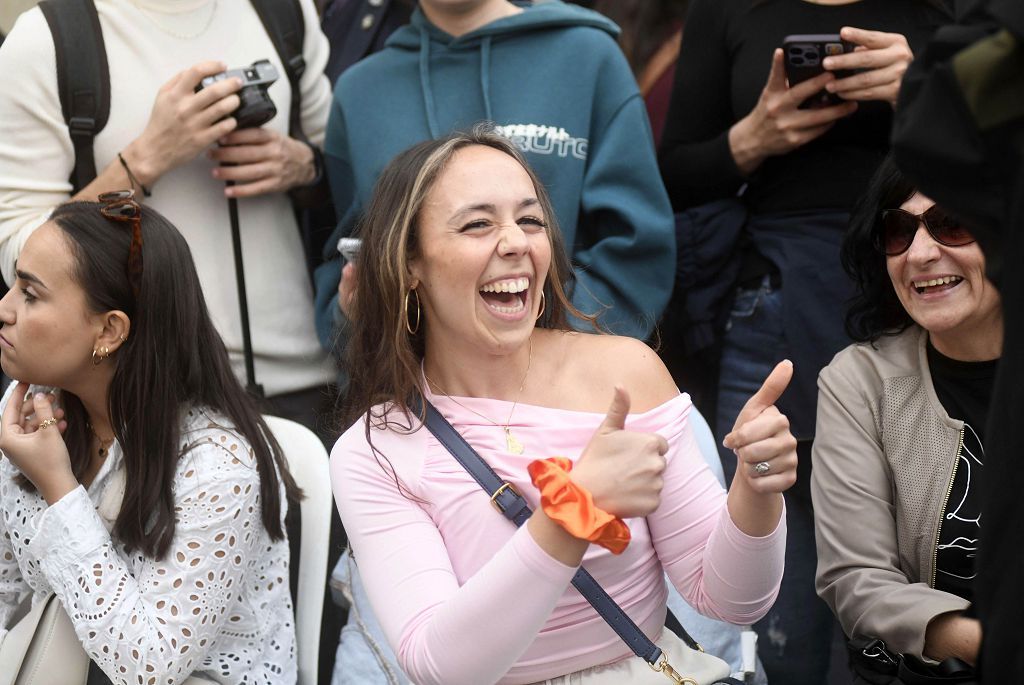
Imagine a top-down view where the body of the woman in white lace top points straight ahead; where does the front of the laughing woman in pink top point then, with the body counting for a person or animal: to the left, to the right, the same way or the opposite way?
to the left

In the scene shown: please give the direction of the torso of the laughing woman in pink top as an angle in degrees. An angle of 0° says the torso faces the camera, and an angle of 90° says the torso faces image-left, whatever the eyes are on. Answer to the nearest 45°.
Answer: approximately 315°

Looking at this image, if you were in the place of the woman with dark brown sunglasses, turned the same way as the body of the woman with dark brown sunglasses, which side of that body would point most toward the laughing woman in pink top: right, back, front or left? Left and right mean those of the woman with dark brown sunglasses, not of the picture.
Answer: right

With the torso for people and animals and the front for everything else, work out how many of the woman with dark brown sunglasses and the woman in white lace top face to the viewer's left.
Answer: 1

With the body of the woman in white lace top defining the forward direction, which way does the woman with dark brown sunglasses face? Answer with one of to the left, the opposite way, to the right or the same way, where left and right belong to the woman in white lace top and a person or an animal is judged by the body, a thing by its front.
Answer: to the left

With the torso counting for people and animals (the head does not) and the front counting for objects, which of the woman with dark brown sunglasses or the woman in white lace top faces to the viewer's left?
the woman in white lace top

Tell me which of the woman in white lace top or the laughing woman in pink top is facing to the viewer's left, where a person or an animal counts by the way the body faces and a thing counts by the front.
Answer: the woman in white lace top

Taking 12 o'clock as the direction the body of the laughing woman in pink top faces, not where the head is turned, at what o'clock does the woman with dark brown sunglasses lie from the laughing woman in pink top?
The woman with dark brown sunglasses is roughly at 10 o'clock from the laughing woman in pink top.

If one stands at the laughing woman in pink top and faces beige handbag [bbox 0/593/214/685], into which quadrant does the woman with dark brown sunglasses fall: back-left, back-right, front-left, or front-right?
back-right

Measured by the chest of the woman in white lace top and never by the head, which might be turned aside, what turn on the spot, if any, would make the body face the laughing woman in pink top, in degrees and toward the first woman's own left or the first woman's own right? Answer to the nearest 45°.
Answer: approximately 135° to the first woman's own left

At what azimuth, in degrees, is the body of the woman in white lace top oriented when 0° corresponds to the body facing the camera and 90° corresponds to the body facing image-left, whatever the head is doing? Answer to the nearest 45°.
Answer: approximately 90°

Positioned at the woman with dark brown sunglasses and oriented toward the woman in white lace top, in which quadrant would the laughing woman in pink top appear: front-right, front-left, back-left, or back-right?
front-left

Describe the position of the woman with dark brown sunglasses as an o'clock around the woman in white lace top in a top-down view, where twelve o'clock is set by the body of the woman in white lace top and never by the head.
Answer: The woman with dark brown sunglasses is roughly at 7 o'clock from the woman in white lace top.

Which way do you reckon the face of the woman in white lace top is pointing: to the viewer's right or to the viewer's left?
to the viewer's left

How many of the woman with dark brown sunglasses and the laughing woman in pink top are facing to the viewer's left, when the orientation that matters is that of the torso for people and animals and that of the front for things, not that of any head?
0
